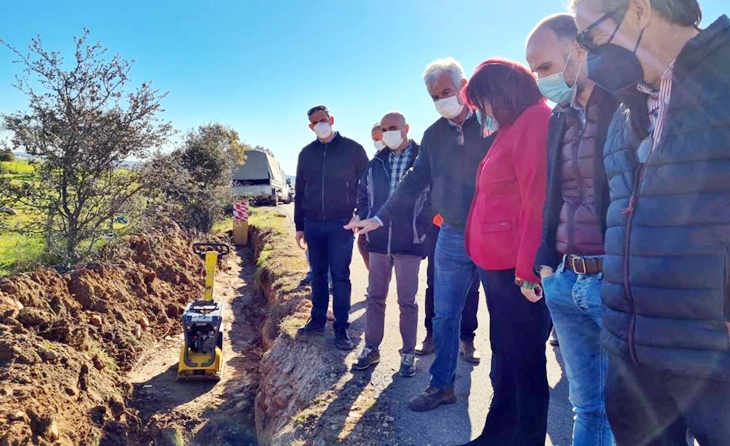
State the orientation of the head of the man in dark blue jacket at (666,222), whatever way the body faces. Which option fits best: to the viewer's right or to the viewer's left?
to the viewer's left

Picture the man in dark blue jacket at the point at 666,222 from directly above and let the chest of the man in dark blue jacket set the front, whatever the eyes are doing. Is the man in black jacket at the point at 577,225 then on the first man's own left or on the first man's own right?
on the first man's own right

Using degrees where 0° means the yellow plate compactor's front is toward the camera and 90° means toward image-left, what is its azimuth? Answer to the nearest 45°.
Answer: approximately 0°

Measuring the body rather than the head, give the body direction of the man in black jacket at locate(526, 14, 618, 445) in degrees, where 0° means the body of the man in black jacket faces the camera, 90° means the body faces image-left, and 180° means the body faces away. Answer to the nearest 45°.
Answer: approximately 45°

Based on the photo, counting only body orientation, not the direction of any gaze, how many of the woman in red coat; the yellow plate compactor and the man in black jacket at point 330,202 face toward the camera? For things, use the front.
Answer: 2

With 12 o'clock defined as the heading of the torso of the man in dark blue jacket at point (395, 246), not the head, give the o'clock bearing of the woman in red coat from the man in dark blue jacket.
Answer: The woman in red coat is roughly at 10 o'clock from the man in dark blue jacket.

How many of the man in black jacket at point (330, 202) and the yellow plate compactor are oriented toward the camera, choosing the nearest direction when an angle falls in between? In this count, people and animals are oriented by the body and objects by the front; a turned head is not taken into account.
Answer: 2

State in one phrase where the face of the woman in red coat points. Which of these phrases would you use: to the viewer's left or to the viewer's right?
to the viewer's left
